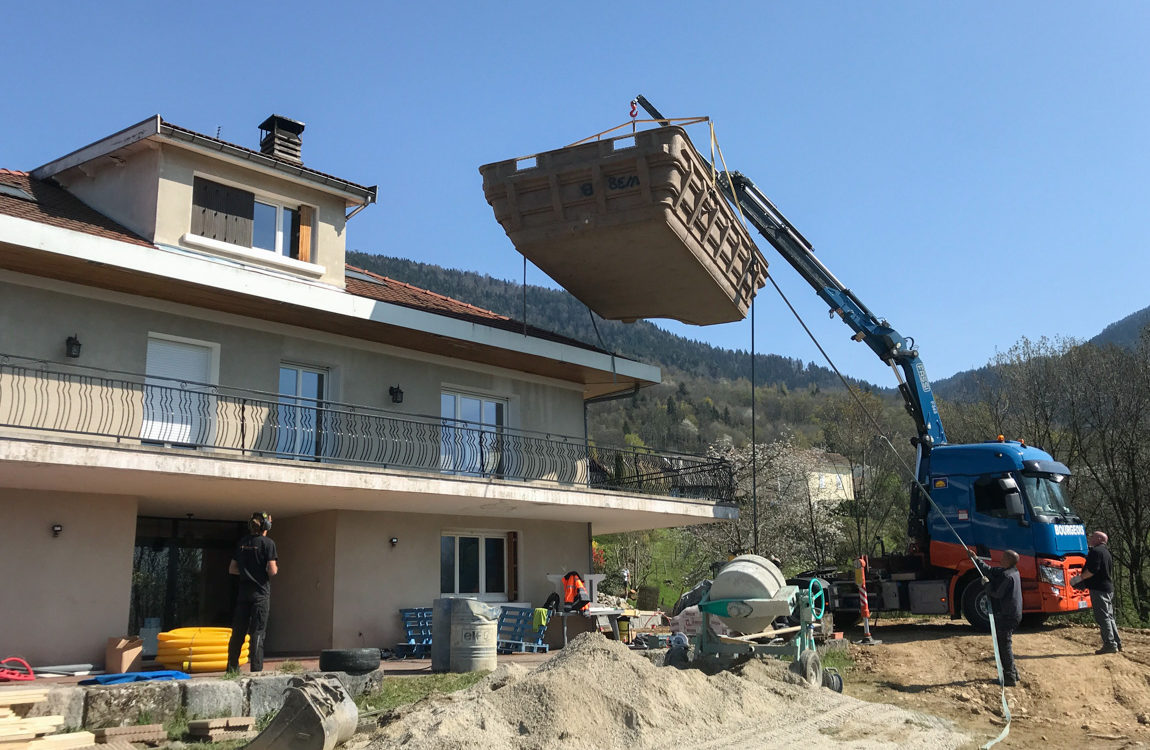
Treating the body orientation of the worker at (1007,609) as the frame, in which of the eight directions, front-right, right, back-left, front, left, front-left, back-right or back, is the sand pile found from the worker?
left

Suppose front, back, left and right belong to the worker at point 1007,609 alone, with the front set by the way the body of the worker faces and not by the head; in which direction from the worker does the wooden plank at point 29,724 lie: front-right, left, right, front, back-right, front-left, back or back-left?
left

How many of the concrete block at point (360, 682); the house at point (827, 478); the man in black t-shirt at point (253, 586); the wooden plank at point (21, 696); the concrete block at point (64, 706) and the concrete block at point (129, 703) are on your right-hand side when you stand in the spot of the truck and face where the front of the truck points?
5

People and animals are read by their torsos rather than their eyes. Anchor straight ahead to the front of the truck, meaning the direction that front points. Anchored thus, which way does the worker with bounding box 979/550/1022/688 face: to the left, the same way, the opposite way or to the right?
the opposite way

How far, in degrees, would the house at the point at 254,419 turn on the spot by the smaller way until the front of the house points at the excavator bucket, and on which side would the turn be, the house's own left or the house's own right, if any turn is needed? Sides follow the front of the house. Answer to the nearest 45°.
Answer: approximately 45° to the house's own right

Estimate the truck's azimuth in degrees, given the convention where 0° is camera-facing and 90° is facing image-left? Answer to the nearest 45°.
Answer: approximately 315°

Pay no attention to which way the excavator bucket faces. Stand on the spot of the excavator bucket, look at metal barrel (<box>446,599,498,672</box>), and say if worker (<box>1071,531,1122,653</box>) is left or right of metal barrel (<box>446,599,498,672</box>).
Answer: right
